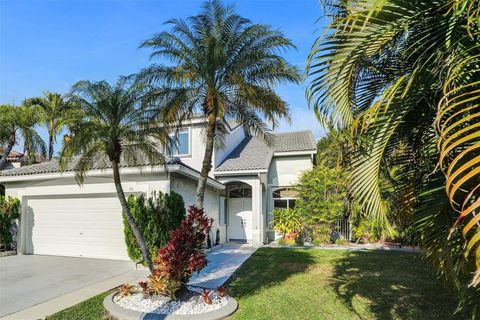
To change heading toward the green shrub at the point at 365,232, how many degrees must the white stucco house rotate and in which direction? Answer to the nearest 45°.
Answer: approximately 90° to its left

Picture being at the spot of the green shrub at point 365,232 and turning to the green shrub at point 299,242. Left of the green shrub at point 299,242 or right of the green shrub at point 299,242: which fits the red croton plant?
left

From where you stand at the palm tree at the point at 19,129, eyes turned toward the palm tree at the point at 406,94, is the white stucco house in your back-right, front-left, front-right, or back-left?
front-left

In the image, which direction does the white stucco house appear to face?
toward the camera

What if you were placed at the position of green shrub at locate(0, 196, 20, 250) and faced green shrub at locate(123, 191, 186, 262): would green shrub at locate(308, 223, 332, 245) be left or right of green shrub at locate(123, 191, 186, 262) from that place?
left

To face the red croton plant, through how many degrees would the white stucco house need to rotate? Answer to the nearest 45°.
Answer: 0° — it already faces it

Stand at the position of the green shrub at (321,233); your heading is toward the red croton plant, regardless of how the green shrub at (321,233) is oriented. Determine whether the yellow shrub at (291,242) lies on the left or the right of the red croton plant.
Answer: right

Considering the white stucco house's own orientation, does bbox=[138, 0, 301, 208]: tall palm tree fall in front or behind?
in front

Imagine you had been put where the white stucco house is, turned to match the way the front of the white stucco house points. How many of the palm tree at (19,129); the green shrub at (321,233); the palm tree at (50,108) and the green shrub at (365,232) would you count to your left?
2

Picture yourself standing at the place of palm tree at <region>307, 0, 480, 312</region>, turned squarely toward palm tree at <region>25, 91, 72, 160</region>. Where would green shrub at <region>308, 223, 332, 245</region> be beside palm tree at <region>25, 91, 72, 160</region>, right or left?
right

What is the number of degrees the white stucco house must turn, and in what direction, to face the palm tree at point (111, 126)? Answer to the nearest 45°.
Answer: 0° — it already faces it

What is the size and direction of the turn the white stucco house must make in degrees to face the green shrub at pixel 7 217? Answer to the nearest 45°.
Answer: approximately 90° to its right

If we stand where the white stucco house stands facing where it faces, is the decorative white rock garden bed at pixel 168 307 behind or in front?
in front

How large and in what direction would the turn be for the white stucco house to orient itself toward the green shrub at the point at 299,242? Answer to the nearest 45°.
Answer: approximately 90° to its left

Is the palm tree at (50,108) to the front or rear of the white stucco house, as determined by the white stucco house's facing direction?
to the rear
